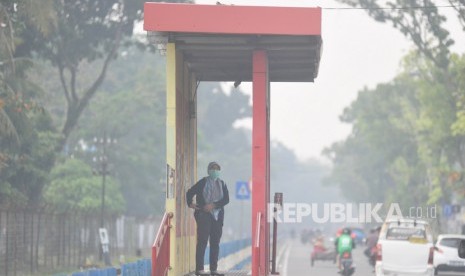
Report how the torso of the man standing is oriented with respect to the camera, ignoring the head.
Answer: toward the camera

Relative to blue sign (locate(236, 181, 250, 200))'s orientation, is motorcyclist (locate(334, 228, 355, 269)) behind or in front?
in front

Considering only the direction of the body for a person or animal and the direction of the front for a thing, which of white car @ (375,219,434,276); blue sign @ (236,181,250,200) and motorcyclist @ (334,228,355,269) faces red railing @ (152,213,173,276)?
the blue sign

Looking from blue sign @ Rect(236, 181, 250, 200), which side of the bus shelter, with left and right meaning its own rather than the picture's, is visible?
left

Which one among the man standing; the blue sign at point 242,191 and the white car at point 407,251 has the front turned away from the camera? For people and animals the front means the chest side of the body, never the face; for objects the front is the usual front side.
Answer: the white car

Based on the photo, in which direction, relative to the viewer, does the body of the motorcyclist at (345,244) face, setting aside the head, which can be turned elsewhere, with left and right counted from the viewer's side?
facing away from the viewer

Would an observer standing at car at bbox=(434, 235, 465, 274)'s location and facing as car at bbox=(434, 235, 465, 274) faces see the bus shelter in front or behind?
behind

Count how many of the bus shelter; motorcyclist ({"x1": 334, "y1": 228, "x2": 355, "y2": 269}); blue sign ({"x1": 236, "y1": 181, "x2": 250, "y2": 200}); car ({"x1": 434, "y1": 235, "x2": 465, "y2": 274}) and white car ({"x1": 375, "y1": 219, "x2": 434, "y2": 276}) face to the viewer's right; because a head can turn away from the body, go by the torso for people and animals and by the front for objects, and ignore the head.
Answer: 1

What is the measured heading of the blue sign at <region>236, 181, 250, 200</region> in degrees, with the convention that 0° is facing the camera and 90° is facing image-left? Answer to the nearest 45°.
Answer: approximately 0°

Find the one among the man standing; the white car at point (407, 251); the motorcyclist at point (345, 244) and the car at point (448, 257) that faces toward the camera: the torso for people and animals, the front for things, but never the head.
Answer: the man standing

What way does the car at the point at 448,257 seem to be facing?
away from the camera

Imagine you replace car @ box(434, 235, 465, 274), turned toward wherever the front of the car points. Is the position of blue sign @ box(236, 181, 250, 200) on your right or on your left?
on your left

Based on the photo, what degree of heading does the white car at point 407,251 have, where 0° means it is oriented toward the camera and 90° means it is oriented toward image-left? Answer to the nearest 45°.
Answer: approximately 180°

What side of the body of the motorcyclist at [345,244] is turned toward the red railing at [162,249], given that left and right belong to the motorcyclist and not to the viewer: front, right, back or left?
back

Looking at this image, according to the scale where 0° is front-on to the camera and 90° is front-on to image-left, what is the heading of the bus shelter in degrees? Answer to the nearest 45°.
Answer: approximately 270°

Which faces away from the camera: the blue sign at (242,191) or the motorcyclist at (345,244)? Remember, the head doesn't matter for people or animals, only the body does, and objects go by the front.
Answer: the motorcyclist

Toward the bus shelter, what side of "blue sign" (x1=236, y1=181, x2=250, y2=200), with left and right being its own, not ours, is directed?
front
